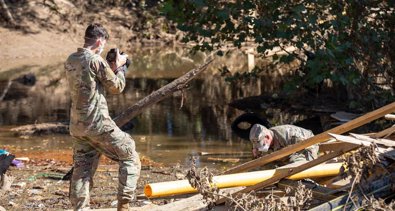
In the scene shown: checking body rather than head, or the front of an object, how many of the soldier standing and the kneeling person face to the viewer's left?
1

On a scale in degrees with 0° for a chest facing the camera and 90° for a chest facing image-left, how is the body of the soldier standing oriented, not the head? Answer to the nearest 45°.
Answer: approximately 225°

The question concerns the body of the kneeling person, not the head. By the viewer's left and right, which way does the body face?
facing to the left of the viewer

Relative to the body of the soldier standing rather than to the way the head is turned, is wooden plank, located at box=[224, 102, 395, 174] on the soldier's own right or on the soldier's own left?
on the soldier's own right

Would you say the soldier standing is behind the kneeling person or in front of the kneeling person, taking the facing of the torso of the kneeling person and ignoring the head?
in front

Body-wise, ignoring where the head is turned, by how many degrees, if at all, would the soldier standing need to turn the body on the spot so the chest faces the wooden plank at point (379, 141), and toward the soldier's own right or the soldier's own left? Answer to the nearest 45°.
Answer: approximately 90° to the soldier's own right

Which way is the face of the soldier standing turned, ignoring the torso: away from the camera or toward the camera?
away from the camera
